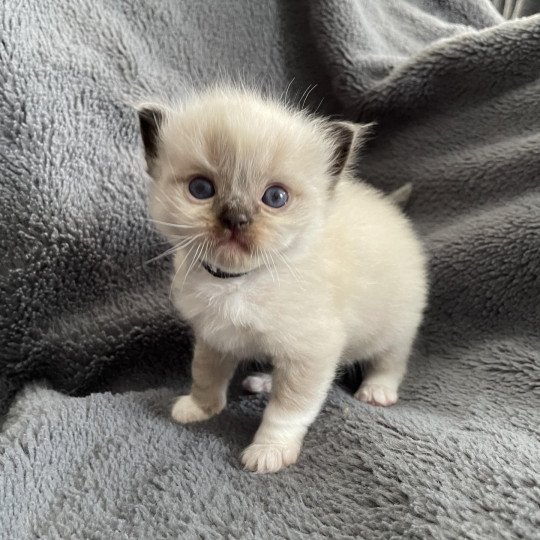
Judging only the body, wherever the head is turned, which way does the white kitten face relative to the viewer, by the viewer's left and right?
facing the viewer and to the left of the viewer
